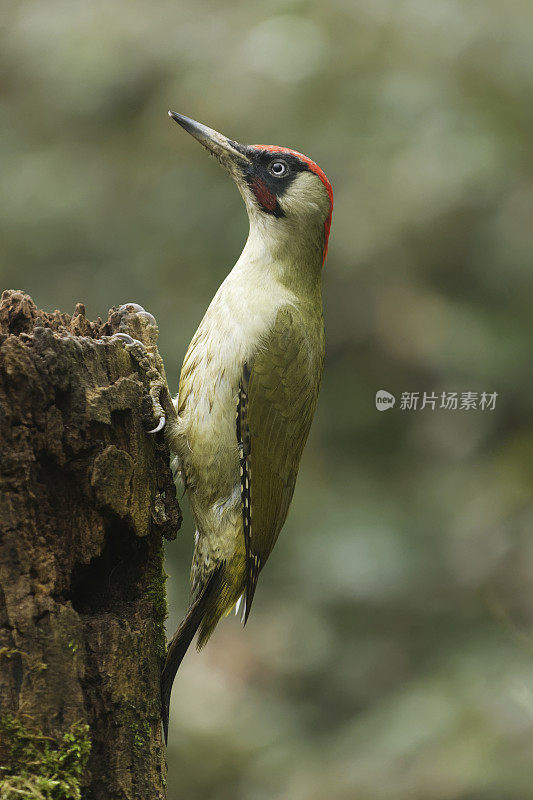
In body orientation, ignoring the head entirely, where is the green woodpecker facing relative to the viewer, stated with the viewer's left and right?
facing to the left of the viewer
